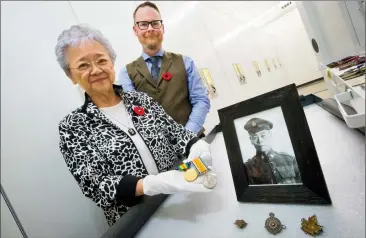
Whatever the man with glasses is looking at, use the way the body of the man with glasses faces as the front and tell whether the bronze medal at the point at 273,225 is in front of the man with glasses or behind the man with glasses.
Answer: in front

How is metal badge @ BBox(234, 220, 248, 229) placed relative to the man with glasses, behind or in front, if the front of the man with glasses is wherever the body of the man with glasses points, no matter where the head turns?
in front

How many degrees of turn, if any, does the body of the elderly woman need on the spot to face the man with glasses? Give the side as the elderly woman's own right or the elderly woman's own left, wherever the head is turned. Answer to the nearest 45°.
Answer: approximately 90° to the elderly woman's own left

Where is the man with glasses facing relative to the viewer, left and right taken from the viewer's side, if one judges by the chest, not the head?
facing the viewer

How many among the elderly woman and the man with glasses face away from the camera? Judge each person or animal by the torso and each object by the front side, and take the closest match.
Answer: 0

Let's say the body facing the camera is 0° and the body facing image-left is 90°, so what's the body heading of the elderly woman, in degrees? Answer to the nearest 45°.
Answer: approximately 315°

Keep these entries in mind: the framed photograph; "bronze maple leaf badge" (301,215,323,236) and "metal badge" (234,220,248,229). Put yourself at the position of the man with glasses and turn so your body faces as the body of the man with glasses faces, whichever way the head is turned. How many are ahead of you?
3
